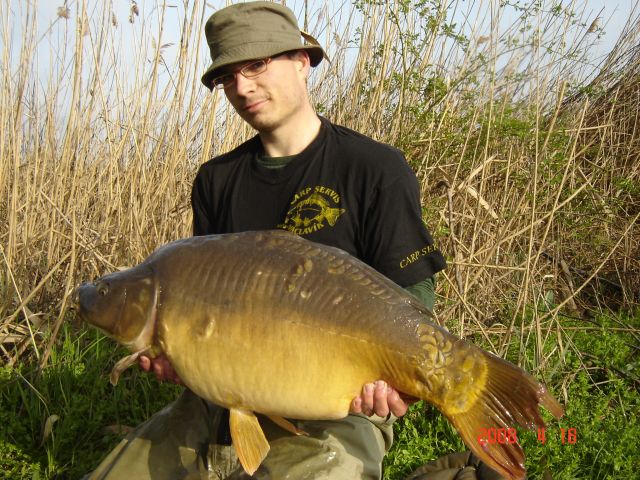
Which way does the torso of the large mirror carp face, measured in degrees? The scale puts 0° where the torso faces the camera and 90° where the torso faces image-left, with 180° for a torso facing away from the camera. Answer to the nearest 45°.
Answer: approximately 90°
